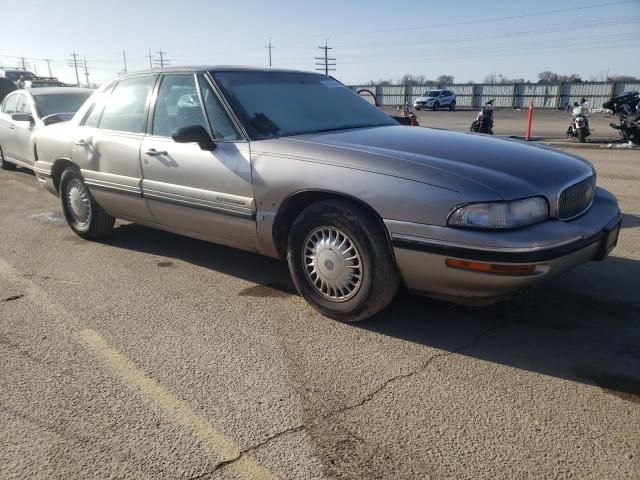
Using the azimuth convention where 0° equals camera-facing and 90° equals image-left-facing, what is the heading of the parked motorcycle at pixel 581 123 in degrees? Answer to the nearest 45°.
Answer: approximately 0°

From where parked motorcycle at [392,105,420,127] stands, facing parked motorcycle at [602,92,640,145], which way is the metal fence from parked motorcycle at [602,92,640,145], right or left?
left

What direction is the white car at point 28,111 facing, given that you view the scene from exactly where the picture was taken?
facing the viewer and to the right of the viewer

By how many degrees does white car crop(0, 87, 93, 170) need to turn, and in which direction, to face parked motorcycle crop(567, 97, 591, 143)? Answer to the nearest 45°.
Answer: approximately 45° to its left

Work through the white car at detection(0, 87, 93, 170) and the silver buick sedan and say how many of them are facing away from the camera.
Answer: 0

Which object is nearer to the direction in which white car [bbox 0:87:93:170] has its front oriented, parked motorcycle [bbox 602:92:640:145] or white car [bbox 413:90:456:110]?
the parked motorcycle

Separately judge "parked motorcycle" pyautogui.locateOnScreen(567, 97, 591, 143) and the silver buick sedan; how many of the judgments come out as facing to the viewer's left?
0

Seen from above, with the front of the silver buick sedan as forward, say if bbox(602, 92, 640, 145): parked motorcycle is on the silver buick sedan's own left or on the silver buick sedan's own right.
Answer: on the silver buick sedan's own left

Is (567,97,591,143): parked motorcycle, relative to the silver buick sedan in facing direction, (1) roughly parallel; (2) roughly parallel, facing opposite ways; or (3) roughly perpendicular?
roughly perpendicular

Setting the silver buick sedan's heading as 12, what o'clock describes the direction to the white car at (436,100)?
The white car is roughly at 8 o'clock from the silver buick sedan.

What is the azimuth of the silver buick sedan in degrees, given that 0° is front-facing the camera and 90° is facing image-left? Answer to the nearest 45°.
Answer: approximately 315°

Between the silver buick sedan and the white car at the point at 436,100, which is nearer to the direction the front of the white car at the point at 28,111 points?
the silver buick sedan

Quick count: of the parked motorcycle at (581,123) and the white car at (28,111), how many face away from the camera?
0
